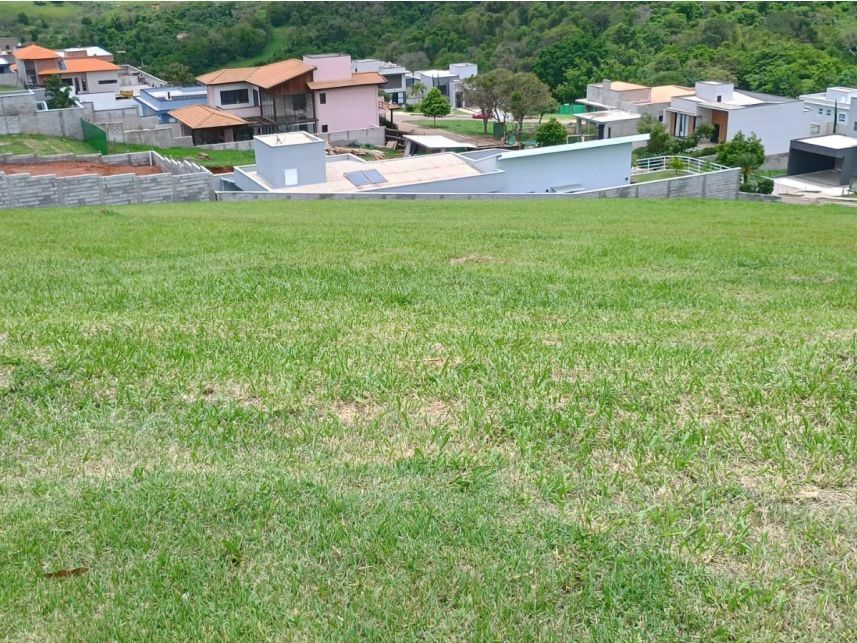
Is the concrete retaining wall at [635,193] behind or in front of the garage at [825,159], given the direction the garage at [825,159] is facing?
in front

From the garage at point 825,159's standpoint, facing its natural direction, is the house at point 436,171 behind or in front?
in front

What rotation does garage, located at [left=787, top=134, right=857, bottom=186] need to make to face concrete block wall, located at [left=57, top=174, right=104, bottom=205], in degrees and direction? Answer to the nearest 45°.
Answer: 0° — it already faces it

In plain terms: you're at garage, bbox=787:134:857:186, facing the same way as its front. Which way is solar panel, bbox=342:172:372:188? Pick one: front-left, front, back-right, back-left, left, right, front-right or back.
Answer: front

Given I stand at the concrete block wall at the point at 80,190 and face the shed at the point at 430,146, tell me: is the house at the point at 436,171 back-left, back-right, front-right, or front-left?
front-right

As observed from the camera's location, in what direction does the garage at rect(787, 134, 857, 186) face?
facing the viewer and to the left of the viewer
